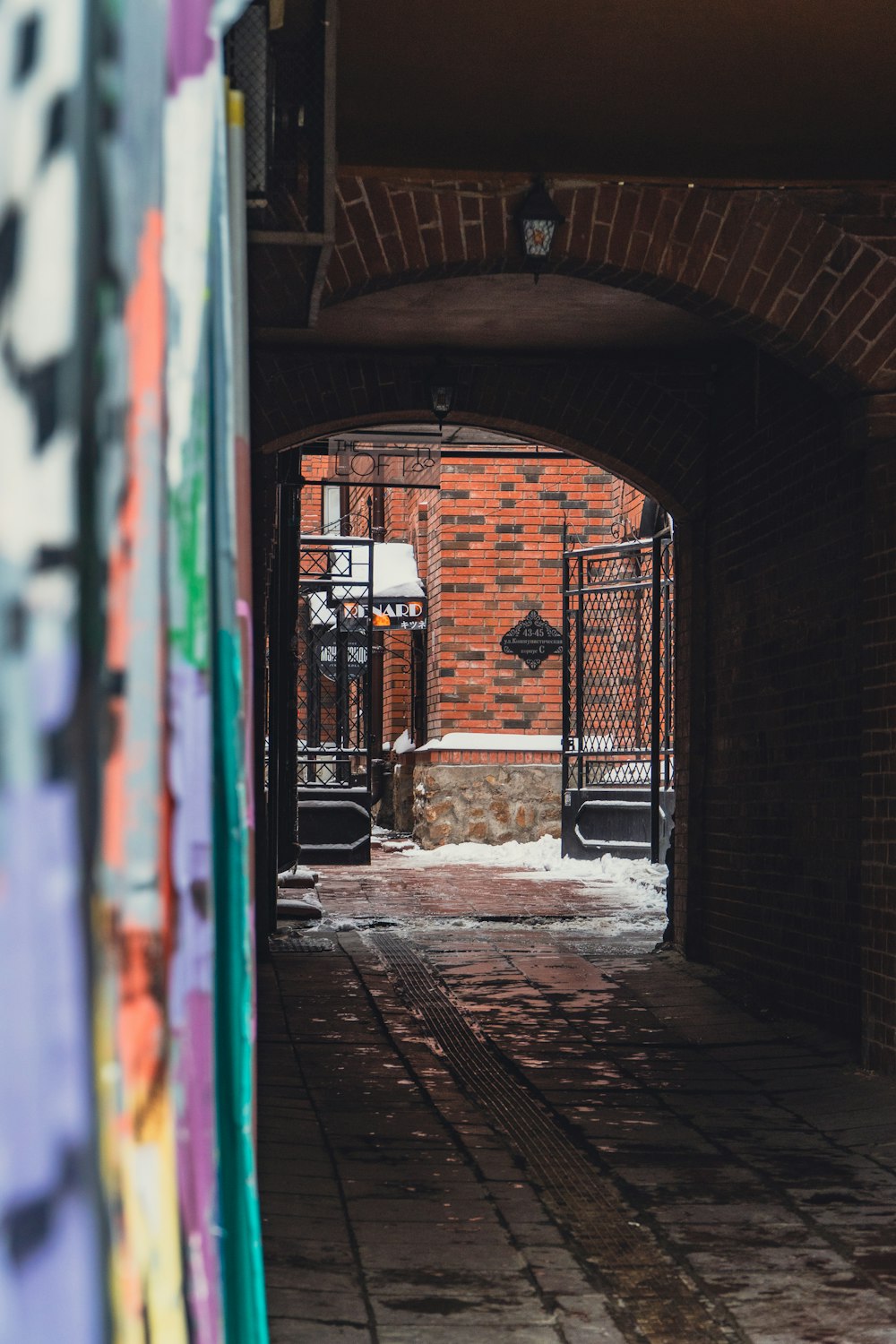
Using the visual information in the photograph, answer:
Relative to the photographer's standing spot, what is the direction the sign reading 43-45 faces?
facing the viewer

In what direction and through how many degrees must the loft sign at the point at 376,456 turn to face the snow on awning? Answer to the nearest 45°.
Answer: approximately 180°

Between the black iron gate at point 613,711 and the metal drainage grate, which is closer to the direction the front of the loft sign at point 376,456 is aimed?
the metal drainage grate

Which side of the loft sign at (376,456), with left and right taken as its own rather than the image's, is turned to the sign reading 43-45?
back

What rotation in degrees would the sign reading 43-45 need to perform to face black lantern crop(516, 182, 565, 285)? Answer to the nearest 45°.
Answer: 0° — it already faces it

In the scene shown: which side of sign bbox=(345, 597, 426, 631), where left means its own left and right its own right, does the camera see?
front

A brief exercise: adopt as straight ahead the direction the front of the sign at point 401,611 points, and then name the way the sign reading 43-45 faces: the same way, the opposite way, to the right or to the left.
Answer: the same way

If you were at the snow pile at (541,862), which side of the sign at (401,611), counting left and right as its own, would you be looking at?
front

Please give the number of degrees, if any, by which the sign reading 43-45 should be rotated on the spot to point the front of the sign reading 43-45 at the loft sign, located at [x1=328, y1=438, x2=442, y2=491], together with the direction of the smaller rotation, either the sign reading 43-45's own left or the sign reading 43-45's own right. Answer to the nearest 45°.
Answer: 0° — it already faces it

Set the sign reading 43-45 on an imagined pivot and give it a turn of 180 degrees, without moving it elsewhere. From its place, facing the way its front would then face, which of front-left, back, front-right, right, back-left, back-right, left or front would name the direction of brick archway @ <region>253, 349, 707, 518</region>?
back

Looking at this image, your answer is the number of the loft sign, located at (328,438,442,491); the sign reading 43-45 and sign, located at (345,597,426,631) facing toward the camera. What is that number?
3

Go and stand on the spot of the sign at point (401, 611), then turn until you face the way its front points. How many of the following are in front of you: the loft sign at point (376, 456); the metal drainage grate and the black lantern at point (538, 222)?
3

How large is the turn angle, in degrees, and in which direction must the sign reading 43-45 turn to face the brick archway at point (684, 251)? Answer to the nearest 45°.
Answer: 0° — it already faces it

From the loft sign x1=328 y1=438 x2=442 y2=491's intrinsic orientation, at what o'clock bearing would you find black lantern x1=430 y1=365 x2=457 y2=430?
The black lantern is roughly at 12 o'clock from the loft sign.

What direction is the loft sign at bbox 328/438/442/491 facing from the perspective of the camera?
toward the camera

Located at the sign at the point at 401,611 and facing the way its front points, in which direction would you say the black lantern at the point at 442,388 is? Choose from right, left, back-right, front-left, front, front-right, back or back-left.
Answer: front

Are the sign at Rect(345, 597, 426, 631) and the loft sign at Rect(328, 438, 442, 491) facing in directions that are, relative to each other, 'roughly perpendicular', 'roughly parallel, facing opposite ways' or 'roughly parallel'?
roughly parallel

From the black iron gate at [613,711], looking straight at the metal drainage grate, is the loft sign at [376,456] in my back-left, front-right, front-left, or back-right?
front-right
